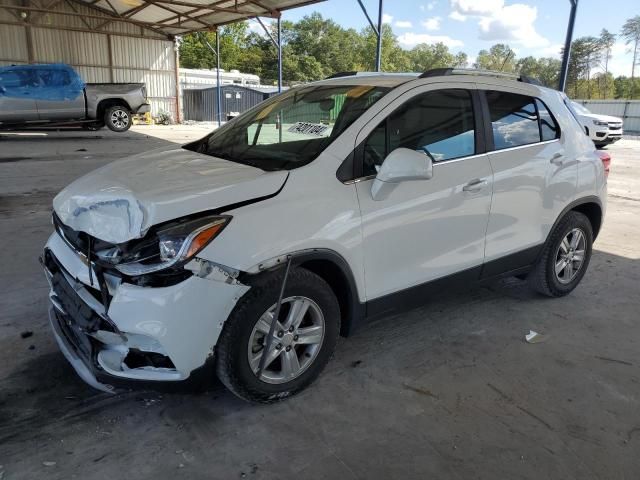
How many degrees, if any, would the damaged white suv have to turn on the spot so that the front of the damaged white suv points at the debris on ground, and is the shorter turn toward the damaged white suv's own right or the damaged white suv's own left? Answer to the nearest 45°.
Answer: approximately 135° to the damaged white suv's own left

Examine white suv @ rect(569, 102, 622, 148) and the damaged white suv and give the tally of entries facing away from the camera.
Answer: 0

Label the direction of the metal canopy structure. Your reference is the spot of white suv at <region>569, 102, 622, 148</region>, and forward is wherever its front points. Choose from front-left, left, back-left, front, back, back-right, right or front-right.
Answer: back-right

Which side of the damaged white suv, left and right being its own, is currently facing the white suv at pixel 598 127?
back

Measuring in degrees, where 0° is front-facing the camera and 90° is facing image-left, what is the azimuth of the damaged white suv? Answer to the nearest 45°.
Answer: approximately 45°

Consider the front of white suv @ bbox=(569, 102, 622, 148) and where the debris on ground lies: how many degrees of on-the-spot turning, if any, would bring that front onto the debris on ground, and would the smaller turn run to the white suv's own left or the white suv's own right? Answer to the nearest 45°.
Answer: approximately 45° to the white suv's own right

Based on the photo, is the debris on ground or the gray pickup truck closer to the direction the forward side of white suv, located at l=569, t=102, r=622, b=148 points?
the debris on ground

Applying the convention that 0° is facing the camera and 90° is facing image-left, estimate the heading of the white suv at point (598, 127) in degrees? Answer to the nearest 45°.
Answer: approximately 315°

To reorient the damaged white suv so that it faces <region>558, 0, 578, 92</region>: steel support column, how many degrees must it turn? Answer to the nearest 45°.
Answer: approximately 180°
